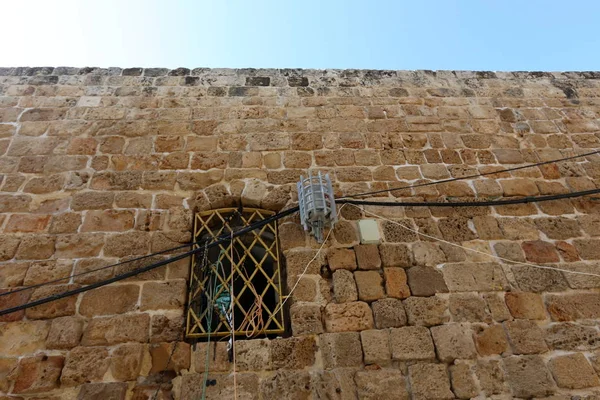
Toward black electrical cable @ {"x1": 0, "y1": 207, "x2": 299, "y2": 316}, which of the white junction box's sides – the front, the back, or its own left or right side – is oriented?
right

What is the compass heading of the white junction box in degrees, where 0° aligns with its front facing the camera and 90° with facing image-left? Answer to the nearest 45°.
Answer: approximately 0°

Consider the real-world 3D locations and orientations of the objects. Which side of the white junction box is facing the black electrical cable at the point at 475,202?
left
